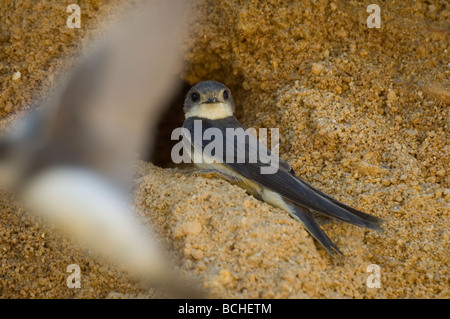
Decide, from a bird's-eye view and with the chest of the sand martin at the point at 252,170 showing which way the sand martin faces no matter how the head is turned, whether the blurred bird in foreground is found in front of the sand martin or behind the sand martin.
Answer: in front

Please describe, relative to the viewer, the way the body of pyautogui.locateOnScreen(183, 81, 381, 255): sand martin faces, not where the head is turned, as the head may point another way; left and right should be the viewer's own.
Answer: facing to the left of the viewer
